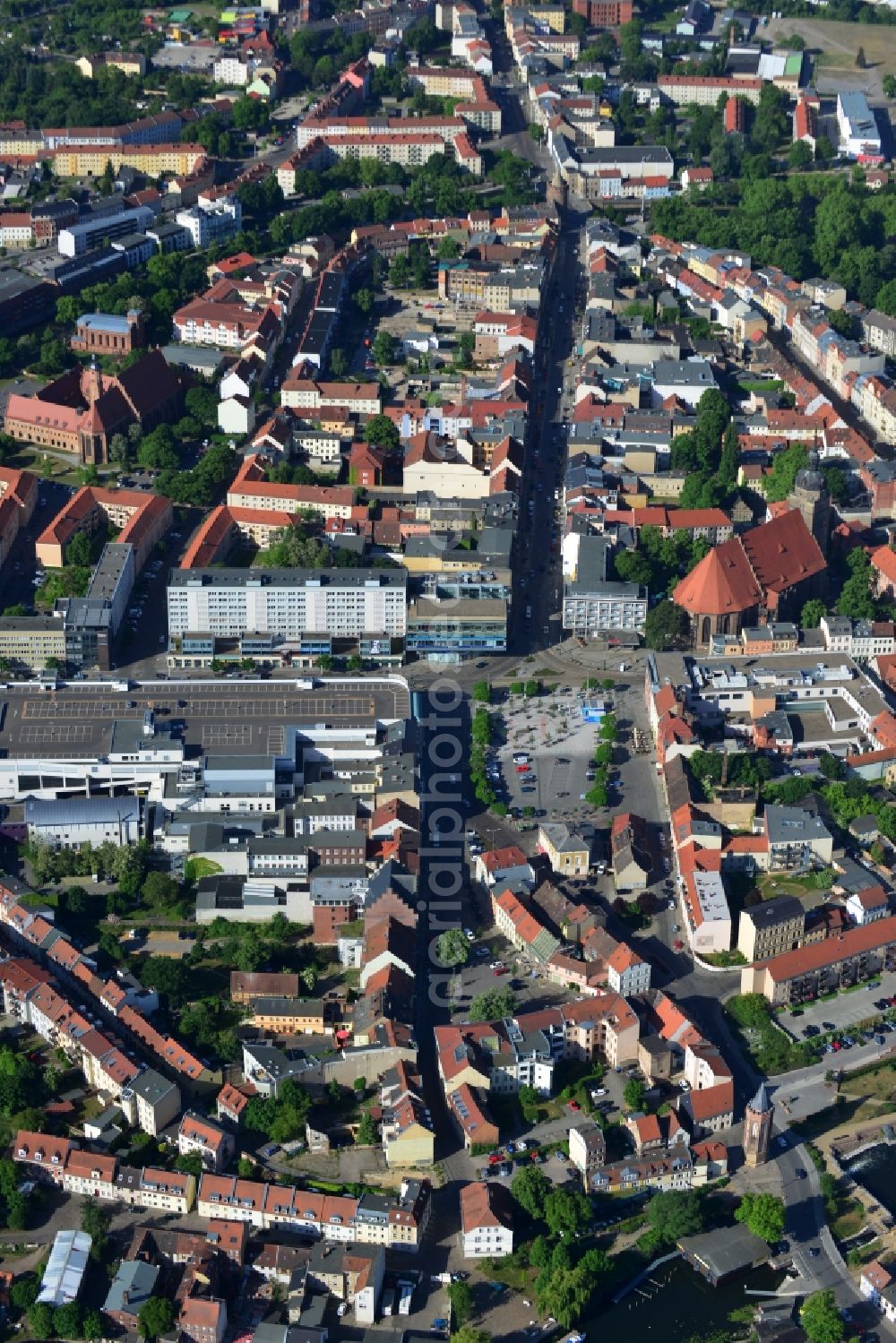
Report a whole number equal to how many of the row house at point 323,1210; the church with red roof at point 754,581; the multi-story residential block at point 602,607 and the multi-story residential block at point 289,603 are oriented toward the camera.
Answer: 3

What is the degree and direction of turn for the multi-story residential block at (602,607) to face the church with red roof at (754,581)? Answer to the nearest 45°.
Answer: approximately 90° to its left

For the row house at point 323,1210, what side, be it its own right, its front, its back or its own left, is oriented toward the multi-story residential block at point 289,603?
back

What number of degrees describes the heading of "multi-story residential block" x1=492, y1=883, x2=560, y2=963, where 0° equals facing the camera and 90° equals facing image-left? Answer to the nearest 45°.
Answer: approximately 45°

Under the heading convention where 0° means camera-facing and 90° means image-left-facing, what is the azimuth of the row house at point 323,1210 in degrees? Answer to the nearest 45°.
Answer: approximately 0°

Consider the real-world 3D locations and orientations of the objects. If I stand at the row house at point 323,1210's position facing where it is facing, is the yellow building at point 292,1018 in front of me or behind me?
behind

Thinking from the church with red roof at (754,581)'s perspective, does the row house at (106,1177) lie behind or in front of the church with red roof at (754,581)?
behind

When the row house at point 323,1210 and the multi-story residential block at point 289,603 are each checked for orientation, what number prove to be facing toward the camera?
2

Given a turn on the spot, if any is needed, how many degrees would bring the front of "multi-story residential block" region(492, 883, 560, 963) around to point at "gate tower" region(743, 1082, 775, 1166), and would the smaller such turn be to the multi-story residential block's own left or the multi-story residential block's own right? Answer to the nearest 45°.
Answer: approximately 90° to the multi-story residential block's own left

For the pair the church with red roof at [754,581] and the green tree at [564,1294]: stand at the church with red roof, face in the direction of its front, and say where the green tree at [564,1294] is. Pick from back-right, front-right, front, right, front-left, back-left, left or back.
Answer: back-right

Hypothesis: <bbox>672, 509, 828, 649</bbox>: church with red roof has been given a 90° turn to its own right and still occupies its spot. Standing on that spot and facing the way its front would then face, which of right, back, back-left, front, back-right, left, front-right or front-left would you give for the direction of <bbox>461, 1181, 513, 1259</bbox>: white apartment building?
front-right

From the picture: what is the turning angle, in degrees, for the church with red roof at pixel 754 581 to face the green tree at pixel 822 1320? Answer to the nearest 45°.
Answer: approximately 135° to its right

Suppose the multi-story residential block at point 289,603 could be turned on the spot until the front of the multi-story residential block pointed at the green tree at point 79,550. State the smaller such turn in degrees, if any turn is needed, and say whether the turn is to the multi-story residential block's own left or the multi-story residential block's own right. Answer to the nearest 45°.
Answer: approximately 135° to the multi-story residential block's own right

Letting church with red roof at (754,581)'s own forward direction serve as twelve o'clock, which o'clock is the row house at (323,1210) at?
The row house is roughly at 5 o'clock from the church with red roof.

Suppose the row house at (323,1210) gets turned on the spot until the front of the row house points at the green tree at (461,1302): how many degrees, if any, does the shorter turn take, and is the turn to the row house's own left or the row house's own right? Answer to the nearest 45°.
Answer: approximately 45° to the row house's own left

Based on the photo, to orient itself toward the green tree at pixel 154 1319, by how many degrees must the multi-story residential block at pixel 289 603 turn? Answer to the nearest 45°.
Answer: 0° — it already faces it

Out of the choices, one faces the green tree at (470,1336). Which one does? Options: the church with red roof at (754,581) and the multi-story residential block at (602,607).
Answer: the multi-story residential block

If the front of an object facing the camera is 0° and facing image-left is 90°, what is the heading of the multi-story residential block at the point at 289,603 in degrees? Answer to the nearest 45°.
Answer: approximately 0°

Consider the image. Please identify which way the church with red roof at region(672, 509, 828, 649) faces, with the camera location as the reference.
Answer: facing away from the viewer and to the right of the viewer

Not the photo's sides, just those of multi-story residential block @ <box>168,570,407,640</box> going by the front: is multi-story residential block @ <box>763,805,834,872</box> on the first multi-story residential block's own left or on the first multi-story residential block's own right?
on the first multi-story residential block's own left
